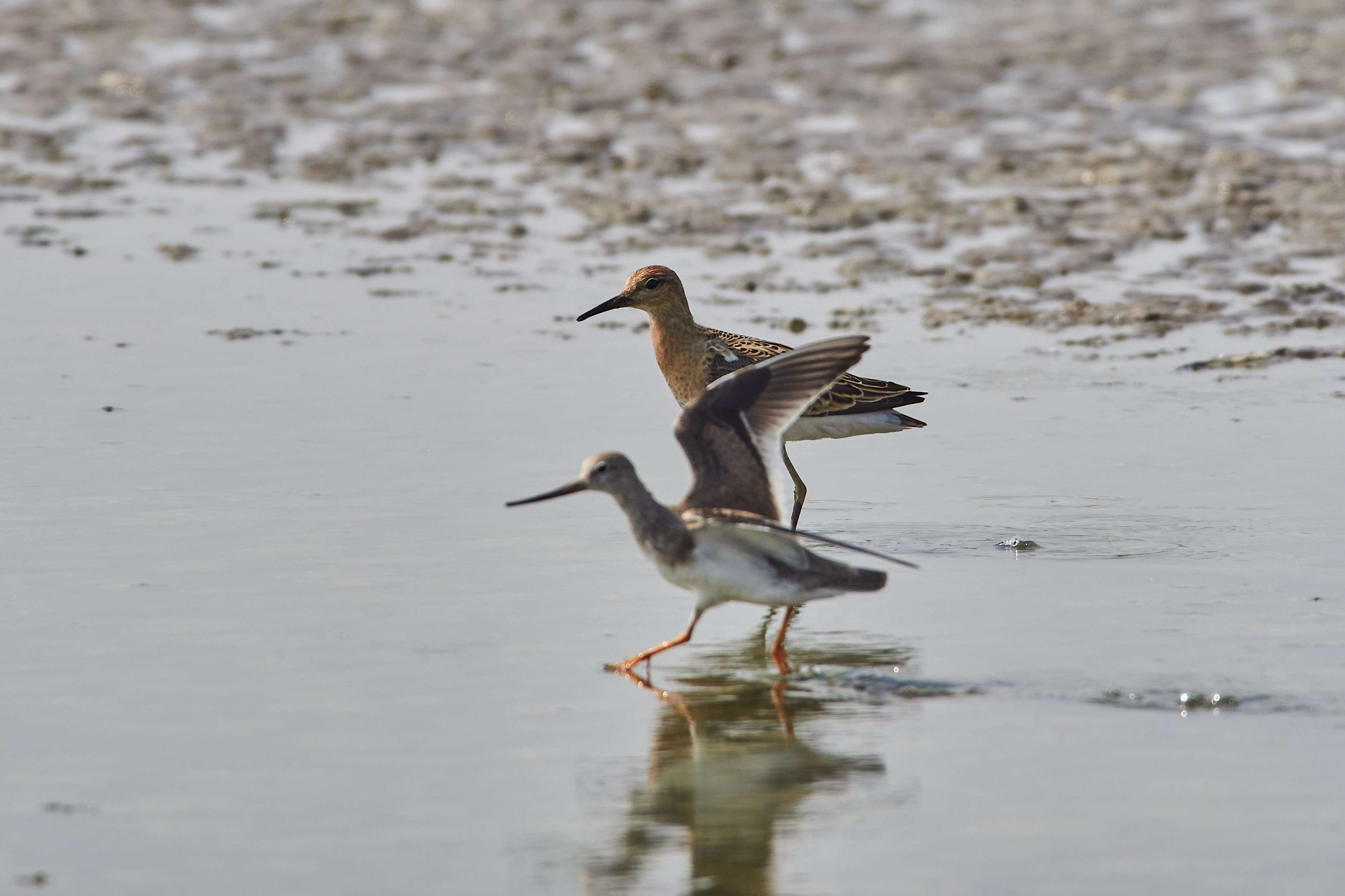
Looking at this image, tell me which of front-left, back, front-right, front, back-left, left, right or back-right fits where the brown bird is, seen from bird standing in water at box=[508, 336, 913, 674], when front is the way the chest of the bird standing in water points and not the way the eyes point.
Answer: right

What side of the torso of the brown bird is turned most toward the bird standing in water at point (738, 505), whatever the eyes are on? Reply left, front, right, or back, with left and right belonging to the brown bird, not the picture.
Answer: left

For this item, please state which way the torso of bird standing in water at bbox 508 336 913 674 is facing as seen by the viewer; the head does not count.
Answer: to the viewer's left

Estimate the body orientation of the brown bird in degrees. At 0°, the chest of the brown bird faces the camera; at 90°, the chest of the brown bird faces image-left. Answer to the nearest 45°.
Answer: approximately 90°

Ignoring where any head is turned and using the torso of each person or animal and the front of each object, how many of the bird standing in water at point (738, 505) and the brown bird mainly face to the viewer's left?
2
